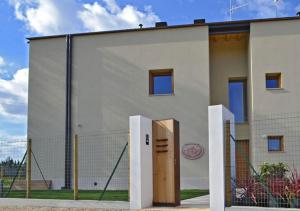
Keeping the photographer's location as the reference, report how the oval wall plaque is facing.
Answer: facing the viewer

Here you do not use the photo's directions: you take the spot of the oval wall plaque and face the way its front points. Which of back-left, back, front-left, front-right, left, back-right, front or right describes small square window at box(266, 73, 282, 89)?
left

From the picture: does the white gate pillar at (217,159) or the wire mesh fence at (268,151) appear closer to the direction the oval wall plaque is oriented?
the white gate pillar

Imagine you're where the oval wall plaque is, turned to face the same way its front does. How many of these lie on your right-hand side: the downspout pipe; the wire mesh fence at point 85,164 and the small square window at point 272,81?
2

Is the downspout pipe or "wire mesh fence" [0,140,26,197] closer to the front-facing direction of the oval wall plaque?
the wire mesh fence

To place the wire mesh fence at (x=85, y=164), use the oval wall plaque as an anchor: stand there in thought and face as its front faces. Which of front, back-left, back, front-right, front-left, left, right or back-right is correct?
right

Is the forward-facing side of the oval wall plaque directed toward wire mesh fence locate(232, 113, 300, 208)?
no

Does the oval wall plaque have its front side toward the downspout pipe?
no
